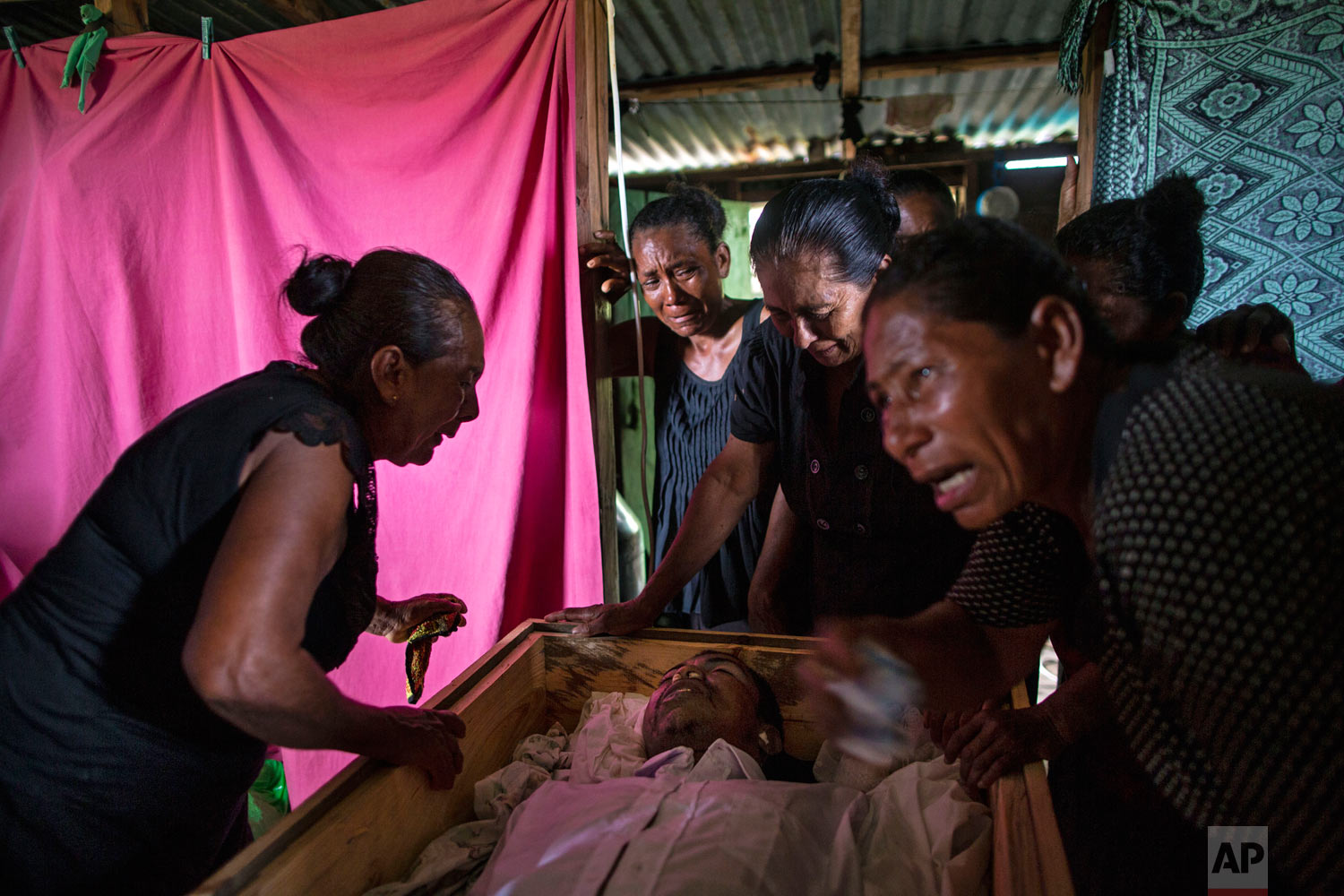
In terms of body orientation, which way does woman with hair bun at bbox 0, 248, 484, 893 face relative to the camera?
to the viewer's right

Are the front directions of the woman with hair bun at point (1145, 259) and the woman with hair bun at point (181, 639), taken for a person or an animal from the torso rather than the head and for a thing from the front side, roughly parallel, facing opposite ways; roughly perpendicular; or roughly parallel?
roughly parallel, facing opposite ways

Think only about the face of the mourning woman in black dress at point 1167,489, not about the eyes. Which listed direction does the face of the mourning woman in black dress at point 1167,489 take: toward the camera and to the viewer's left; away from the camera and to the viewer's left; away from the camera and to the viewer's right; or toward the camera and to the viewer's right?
toward the camera and to the viewer's left

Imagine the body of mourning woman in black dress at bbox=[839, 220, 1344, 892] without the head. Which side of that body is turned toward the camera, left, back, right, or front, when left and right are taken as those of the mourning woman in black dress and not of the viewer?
left

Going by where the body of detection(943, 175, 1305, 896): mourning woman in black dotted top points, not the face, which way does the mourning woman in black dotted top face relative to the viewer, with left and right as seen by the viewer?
facing the viewer and to the left of the viewer

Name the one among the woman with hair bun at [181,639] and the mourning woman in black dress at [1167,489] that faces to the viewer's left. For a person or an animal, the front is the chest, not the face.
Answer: the mourning woman in black dress

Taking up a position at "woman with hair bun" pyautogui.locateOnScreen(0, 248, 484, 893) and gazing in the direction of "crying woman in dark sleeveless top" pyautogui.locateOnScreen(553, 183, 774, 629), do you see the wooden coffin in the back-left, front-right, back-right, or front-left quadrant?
front-right

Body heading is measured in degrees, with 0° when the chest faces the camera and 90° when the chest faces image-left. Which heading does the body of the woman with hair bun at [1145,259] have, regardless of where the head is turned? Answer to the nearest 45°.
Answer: approximately 45°

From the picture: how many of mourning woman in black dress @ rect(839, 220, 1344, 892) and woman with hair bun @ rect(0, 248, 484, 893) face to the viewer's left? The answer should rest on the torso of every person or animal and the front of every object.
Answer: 1

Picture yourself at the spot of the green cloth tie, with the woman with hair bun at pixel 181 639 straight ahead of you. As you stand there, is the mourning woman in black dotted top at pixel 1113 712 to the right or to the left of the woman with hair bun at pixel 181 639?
left

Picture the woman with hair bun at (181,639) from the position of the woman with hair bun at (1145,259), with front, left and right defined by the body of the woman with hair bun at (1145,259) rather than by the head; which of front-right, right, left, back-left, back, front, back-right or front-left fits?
front

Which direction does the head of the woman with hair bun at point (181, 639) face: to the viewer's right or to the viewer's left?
to the viewer's right

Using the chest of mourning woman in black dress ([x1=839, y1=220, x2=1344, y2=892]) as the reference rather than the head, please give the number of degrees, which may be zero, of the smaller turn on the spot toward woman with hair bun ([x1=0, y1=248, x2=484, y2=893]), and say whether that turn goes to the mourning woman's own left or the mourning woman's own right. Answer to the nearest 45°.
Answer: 0° — they already face them

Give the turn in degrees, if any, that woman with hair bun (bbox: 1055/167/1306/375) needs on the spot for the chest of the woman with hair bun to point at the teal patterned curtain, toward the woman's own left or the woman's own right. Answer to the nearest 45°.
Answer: approximately 135° to the woman's own right

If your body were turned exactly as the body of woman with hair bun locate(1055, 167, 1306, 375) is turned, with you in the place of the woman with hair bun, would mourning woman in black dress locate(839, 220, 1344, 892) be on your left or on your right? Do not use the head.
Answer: on your left
